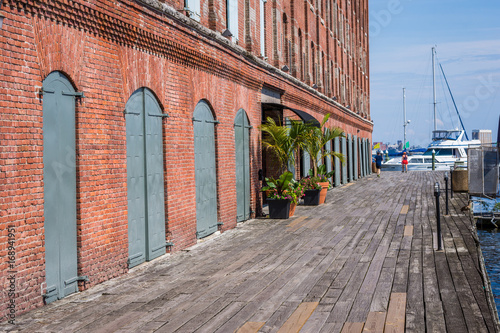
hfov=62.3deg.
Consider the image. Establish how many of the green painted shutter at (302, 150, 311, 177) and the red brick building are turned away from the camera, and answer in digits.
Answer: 0

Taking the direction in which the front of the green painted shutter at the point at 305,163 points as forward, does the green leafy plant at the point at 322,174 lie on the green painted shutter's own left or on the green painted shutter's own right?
on the green painted shutter's own right

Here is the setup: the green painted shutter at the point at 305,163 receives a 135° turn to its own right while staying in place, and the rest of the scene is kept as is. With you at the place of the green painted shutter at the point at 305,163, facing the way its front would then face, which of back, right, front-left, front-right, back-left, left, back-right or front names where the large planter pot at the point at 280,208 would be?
front-left

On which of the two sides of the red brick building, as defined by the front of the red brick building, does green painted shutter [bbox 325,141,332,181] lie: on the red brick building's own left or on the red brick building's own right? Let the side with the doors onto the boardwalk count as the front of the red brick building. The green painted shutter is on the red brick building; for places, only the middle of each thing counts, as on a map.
on the red brick building's own left

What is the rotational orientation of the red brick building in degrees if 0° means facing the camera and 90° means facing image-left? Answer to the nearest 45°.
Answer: approximately 315°

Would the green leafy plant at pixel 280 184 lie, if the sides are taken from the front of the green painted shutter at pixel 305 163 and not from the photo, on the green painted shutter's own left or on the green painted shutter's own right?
on the green painted shutter's own right

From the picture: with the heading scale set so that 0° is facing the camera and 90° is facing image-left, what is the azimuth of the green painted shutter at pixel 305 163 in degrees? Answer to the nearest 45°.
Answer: approximately 270°
